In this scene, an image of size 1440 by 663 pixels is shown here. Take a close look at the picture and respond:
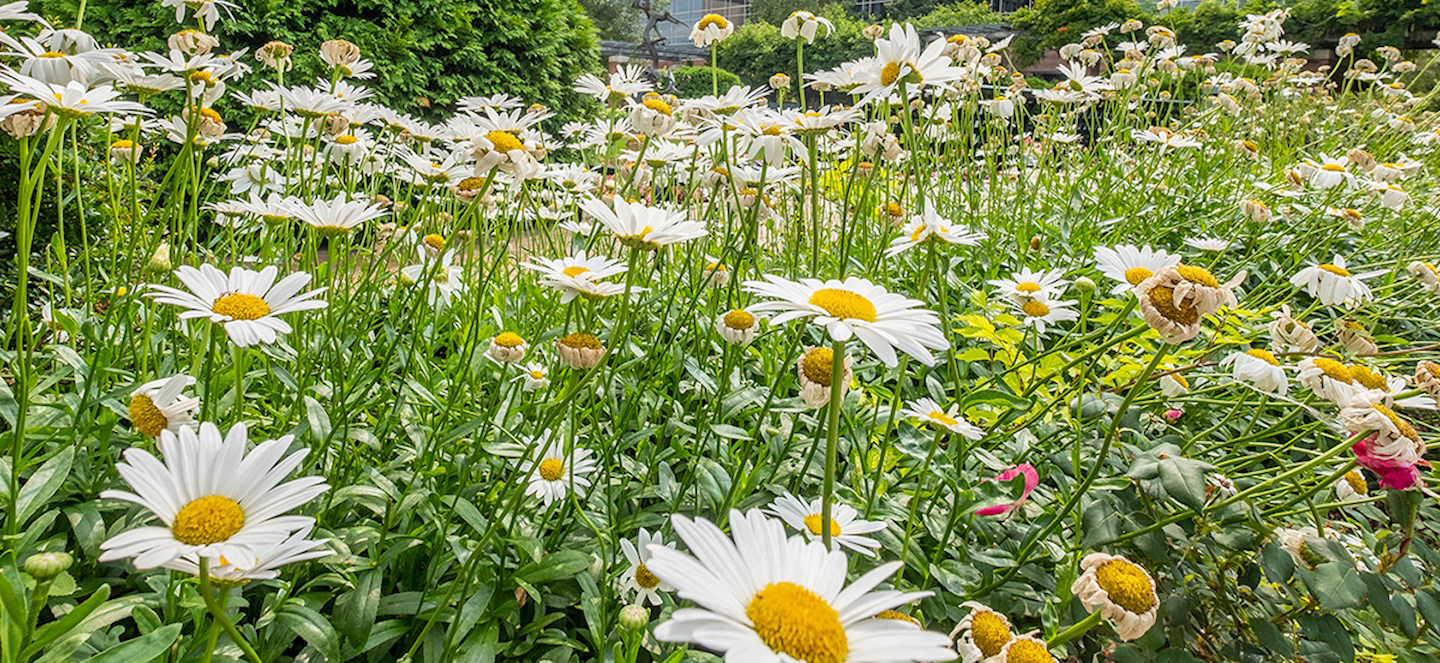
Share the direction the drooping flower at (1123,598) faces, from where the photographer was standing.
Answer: facing the viewer and to the right of the viewer

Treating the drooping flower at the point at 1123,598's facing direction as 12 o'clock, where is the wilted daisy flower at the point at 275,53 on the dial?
The wilted daisy flower is roughly at 5 o'clock from the drooping flower.

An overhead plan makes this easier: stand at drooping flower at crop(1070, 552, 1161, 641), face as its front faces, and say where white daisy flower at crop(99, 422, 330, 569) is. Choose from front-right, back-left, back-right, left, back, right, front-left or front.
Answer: right

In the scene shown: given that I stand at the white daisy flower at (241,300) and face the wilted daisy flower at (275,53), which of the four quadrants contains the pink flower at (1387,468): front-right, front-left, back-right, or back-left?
back-right

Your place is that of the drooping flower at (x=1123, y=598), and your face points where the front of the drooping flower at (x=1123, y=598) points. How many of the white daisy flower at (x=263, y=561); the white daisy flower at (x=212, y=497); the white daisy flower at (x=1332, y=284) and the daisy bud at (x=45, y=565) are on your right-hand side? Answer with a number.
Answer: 3

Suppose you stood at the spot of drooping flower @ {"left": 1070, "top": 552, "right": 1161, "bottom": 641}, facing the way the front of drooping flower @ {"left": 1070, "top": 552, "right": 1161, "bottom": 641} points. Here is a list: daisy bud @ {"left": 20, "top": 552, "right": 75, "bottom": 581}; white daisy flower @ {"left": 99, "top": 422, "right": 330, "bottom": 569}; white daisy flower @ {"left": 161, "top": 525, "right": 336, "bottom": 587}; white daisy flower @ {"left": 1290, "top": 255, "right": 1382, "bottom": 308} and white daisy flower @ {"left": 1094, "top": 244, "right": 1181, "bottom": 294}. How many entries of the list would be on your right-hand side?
3

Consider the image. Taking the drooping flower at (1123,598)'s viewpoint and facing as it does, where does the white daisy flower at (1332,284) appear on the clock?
The white daisy flower is roughly at 8 o'clock from the drooping flower.

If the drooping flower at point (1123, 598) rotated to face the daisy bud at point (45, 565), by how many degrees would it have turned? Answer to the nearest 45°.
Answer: approximately 90° to its right

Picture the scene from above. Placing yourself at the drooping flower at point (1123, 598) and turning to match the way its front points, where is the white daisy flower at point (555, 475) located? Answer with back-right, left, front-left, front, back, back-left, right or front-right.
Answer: back-right

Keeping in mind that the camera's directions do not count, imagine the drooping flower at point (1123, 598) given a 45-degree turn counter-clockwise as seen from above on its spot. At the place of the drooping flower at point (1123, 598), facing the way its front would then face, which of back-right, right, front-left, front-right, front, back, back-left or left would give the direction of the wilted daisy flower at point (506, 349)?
back

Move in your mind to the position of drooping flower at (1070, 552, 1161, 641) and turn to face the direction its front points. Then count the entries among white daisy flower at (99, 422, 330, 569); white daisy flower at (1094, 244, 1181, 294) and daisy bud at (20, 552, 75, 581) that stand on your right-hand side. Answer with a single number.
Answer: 2
